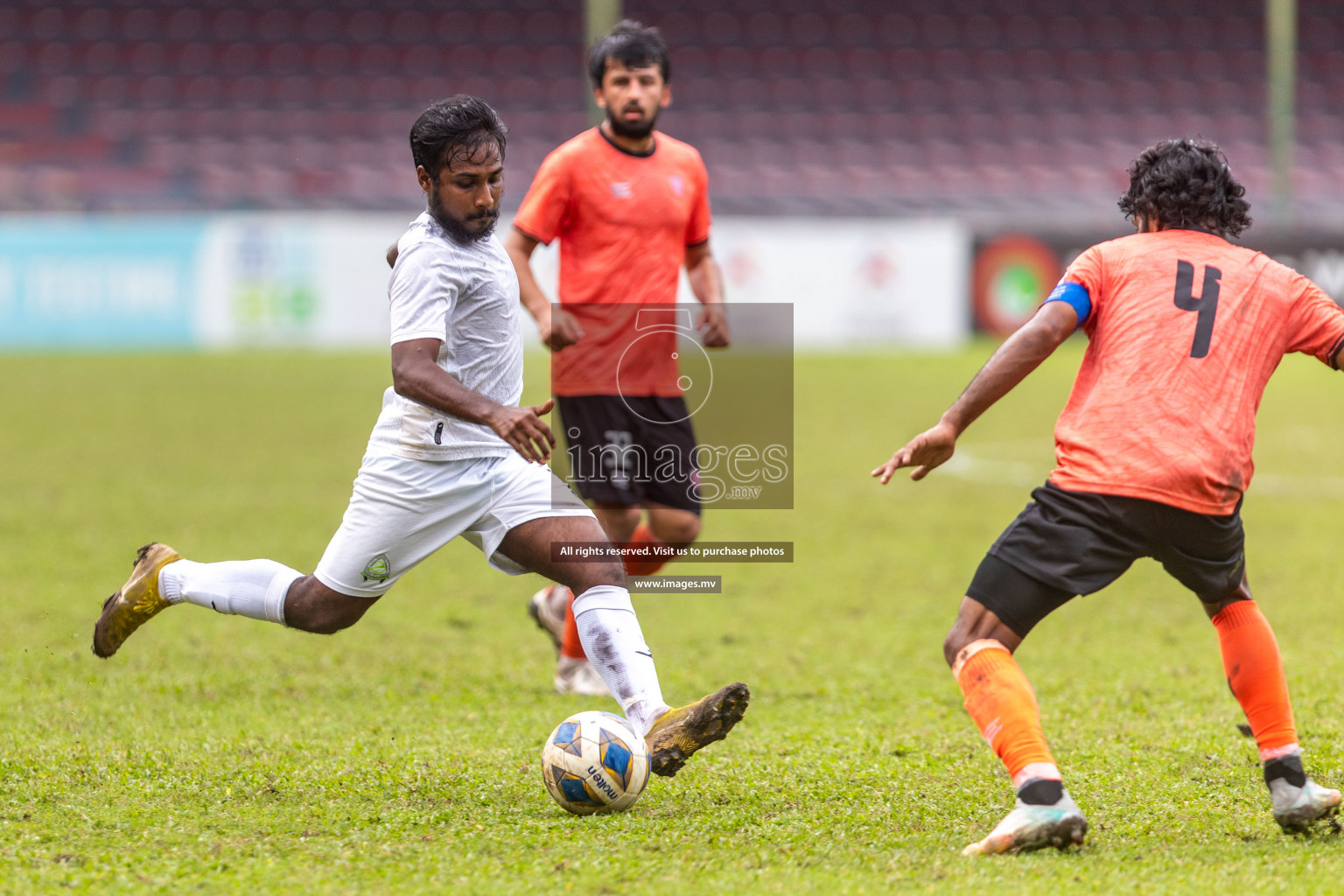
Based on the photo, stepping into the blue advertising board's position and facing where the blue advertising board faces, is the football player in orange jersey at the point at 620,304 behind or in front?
in front

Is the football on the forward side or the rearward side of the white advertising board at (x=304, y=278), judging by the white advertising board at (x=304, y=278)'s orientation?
on the forward side

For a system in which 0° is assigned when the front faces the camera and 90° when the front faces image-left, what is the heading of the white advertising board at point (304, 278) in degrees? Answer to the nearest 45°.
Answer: approximately 0°

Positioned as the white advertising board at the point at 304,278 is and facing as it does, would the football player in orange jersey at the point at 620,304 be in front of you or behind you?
in front

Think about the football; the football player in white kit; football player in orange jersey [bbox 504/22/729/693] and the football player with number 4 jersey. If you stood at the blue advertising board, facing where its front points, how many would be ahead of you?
4

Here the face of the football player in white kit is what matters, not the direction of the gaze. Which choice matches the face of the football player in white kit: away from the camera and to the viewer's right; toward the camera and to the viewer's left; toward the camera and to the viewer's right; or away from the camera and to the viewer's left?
toward the camera and to the viewer's right

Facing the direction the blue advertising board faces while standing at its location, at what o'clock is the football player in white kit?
The football player in white kit is roughly at 12 o'clock from the blue advertising board.

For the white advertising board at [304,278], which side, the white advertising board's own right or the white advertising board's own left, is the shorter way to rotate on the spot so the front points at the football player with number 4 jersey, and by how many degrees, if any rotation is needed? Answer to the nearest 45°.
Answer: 0° — it already faces them

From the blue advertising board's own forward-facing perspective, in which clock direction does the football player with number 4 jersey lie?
The football player with number 4 jersey is roughly at 12 o'clock from the blue advertising board.

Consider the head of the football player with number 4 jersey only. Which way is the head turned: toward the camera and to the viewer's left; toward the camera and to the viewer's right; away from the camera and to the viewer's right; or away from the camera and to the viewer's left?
away from the camera and to the viewer's left

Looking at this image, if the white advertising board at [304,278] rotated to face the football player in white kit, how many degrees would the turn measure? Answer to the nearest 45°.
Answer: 0° — it already faces them

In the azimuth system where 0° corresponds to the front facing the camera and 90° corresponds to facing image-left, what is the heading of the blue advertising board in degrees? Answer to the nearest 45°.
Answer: approximately 0°
